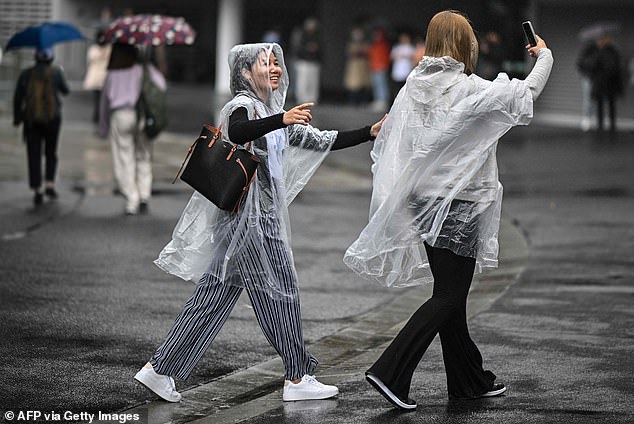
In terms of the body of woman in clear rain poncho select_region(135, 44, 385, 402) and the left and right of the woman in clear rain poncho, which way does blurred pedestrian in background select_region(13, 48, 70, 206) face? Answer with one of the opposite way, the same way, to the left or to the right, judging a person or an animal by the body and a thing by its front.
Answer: to the left

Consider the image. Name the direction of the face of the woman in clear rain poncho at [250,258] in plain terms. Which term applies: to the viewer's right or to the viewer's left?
to the viewer's right

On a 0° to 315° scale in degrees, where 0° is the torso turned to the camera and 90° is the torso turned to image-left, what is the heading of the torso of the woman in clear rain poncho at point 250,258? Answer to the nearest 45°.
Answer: approximately 270°

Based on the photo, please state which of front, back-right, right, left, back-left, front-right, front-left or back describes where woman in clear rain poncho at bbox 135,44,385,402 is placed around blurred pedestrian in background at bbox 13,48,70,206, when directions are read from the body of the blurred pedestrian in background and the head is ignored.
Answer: back

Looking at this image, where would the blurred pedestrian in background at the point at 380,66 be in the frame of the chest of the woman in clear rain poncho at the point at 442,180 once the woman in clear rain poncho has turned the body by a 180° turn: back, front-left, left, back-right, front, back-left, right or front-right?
back-right

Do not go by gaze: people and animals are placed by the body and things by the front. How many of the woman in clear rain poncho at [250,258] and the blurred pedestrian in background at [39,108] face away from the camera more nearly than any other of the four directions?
1

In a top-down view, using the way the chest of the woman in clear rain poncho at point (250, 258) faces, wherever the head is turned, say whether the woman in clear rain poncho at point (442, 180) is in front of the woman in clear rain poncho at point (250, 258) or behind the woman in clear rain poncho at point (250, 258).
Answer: in front

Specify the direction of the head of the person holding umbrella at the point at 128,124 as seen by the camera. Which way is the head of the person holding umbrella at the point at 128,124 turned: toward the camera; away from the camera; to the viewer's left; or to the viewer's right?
away from the camera

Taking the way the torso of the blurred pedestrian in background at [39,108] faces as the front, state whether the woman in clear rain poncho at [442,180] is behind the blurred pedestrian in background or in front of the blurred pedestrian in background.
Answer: behind

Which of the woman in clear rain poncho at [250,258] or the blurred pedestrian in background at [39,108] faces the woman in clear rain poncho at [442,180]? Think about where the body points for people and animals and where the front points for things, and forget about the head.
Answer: the woman in clear rain poncho at [250,258]

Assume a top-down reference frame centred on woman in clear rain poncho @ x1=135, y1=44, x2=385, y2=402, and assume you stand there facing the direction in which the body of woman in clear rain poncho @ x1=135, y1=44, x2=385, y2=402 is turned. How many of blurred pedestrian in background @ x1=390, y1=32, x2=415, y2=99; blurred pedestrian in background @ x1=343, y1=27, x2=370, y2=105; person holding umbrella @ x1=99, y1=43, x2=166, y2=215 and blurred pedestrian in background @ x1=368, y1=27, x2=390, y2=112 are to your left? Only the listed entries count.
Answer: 4

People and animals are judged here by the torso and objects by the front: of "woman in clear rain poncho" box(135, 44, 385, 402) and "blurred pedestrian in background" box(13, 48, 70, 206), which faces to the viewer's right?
the woman in clear rain poncho

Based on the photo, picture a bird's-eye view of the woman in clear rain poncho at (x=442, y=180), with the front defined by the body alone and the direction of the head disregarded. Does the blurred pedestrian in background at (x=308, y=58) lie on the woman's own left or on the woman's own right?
on the woman's own left

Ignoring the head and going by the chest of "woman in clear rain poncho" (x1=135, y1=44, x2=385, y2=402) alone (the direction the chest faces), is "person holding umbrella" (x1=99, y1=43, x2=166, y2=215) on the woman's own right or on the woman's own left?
on the woman's own left

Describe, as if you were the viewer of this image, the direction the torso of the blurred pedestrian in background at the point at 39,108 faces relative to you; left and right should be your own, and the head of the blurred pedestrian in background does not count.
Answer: facing away from the viewer
